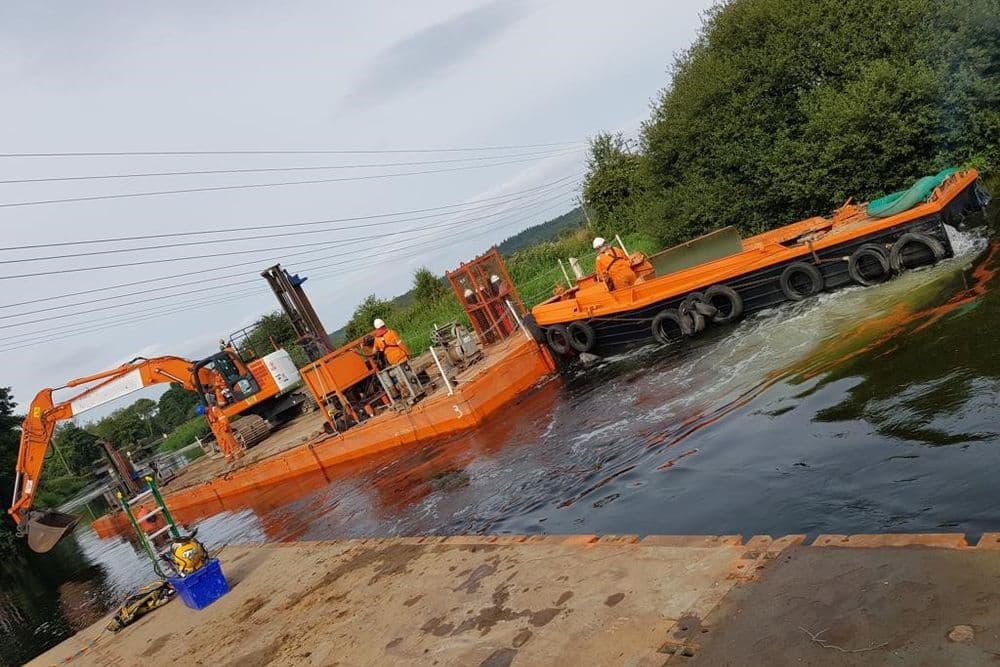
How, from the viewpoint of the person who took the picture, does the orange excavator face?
facing to the left of the viewer

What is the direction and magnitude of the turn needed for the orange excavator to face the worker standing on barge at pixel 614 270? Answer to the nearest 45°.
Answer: approximately 135° to its left

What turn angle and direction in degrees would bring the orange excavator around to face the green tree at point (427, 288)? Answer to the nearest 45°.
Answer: approximately 135° to its right

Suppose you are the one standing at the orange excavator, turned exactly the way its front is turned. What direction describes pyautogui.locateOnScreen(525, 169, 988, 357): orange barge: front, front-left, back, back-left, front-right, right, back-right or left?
back-left

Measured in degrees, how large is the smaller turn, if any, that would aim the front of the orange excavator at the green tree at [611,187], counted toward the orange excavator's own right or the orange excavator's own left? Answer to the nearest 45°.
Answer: approximately 180°

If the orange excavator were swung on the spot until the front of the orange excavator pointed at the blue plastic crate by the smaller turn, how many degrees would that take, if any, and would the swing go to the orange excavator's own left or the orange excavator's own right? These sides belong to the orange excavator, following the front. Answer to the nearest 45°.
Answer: approximately 90° to the orange excavator's own left
